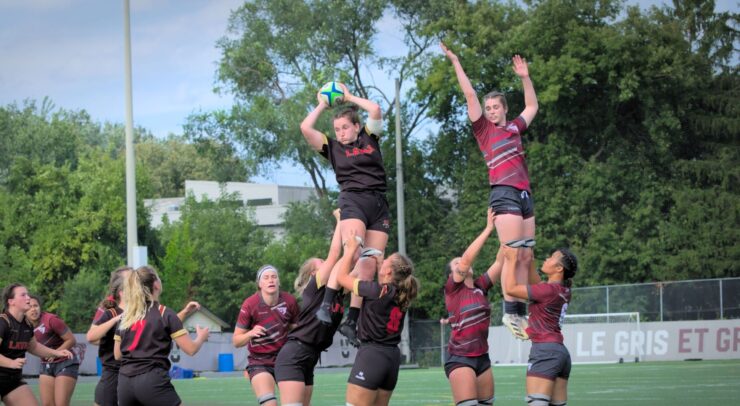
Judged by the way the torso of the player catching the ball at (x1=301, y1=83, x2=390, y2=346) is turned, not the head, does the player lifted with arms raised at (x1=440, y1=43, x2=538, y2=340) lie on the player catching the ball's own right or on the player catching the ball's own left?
on the player catching the ball's own left

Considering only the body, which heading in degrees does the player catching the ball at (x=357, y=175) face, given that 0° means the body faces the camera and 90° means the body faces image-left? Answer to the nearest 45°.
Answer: approximately 0°

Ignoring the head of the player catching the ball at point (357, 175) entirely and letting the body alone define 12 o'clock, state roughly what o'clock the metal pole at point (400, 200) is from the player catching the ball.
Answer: The metal pole is roughly at 6 o'clock from the player catching the ball.

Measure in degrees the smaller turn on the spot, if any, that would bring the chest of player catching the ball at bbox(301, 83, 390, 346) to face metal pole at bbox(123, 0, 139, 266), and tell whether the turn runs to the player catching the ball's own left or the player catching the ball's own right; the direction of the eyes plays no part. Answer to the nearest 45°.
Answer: approximately 180°
